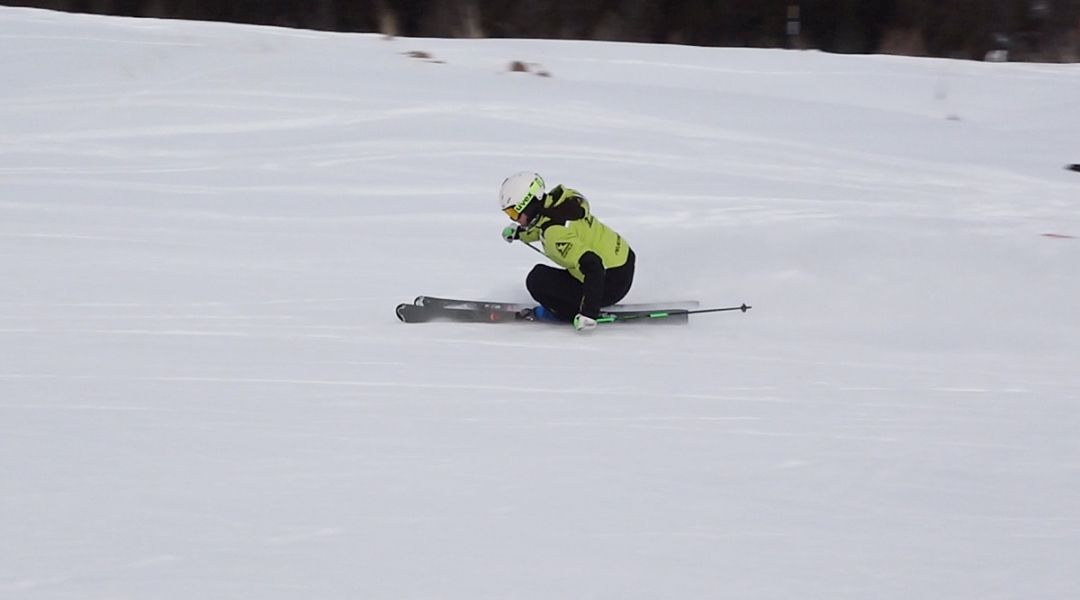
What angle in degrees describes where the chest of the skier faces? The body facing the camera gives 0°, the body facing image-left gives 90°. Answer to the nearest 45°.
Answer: approximately 90°
